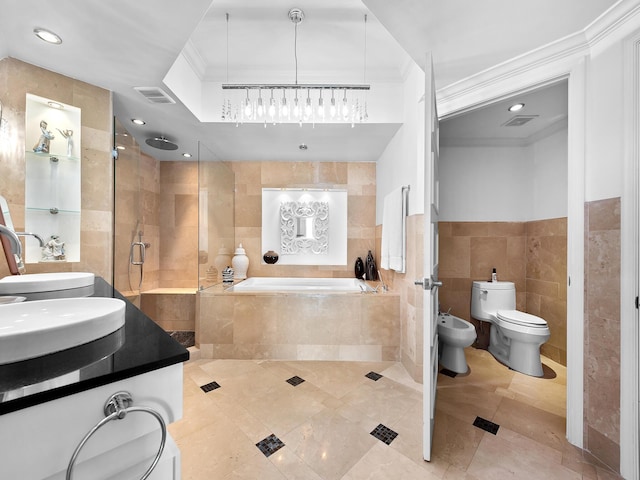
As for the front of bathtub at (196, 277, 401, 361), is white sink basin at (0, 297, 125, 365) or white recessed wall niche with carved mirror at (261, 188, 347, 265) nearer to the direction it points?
the white sink basin

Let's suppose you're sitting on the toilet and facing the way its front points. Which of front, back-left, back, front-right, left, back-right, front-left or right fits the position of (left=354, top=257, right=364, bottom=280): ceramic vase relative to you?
back-right

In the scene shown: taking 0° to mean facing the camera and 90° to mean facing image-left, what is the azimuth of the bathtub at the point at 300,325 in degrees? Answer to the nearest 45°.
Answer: approximately 0°

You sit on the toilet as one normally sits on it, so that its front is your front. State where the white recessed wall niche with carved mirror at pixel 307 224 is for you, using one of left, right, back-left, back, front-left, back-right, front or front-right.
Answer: back-right

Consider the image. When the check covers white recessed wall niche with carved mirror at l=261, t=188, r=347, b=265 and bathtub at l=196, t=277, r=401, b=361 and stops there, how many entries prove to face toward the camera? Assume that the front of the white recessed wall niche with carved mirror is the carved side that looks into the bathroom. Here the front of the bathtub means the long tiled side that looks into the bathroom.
2

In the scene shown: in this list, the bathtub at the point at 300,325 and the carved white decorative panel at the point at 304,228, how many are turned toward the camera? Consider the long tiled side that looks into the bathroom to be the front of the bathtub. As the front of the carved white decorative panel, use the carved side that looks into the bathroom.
2

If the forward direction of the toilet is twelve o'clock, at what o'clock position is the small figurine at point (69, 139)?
The small figurine is roughly at 3 o'clock from the toilet.

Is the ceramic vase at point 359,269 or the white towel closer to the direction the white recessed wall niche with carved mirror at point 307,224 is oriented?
the white towel
